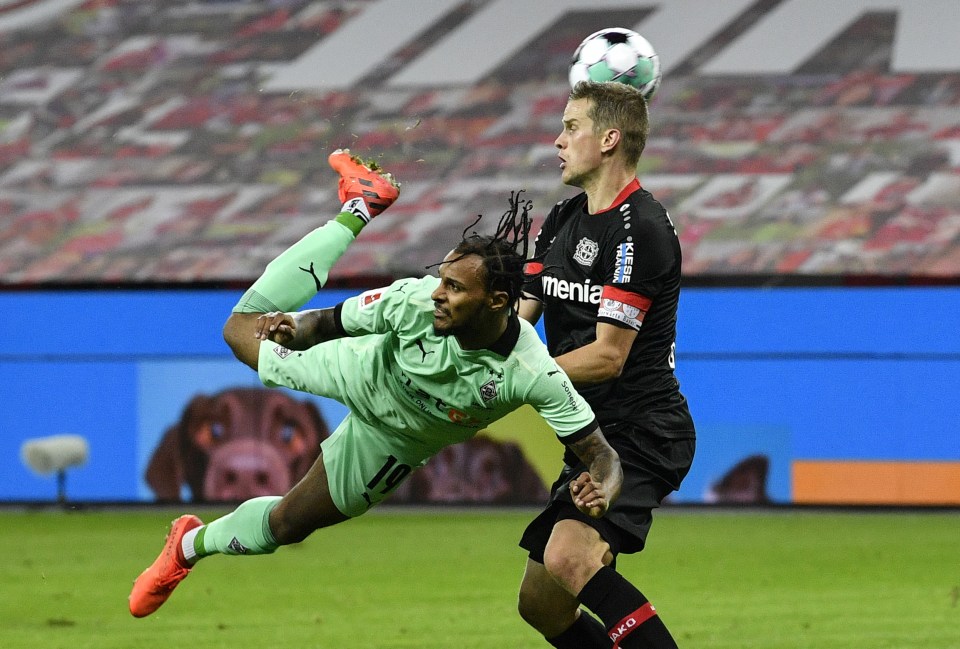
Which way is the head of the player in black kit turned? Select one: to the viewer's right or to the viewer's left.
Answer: to the viewer's left

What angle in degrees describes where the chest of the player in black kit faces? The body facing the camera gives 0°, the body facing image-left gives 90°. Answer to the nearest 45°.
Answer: approximately 45°

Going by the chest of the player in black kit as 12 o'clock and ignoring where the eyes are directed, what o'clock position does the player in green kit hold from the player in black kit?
The player in green kit is roughly at 1 o'clock from the player in black kit.
